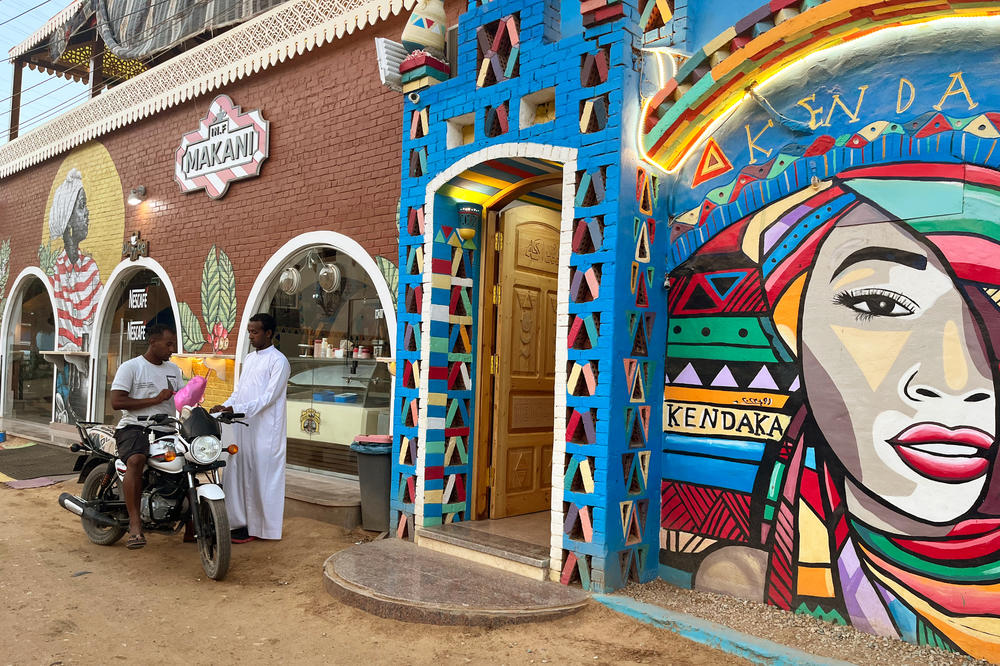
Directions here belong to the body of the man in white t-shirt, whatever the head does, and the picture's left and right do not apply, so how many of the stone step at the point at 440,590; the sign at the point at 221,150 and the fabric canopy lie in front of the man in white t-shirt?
1

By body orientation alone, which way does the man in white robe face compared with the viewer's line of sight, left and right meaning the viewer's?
facing the viewer and to the left of the viewer

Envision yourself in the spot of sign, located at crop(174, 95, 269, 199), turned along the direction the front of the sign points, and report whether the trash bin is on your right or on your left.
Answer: on your left

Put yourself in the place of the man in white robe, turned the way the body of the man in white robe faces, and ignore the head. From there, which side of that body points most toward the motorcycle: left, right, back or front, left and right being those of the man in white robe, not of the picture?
front

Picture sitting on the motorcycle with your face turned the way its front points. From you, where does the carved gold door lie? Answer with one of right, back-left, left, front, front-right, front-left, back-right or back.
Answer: front-left

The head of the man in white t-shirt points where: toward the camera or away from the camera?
toward the camera

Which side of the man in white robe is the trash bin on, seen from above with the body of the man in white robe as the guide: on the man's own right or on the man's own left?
on the man's own left

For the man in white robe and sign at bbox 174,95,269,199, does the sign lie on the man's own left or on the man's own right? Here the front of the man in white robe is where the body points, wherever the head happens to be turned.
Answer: on the man's own right

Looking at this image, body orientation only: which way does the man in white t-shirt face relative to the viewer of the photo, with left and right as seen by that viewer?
facing the viewer and to the right of the viewer

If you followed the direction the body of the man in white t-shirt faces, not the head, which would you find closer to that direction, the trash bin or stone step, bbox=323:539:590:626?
the stone step

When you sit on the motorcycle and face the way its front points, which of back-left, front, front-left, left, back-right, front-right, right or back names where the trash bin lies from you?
front-left

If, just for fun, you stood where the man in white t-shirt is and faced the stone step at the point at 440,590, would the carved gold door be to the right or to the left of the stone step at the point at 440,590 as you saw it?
left

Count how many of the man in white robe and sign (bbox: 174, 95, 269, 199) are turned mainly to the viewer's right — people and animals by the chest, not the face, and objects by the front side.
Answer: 0

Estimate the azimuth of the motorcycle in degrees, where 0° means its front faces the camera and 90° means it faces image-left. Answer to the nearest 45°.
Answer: approximately 315°
